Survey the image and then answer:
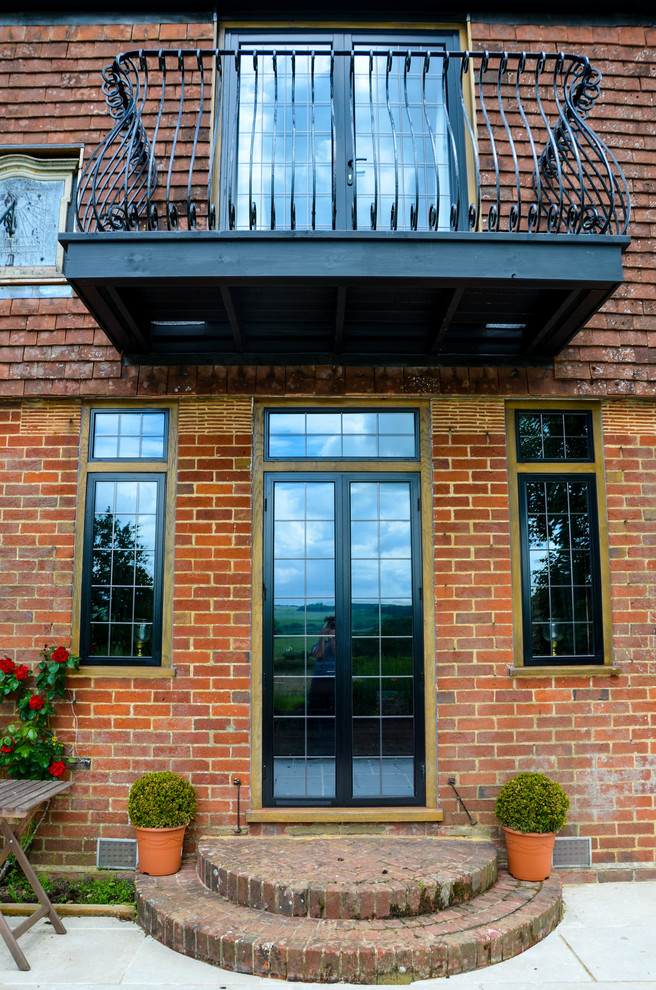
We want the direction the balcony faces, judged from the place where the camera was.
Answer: facing the viewer

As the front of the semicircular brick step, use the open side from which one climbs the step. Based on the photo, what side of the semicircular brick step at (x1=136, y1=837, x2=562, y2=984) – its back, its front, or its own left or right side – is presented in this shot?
front

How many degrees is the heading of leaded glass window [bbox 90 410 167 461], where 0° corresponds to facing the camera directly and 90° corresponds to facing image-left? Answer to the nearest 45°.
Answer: approximately 0°

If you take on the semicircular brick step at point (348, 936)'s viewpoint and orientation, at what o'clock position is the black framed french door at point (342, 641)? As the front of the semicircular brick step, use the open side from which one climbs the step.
The black framed french door is roughly at 6 o'clock from the semicircular brick step.

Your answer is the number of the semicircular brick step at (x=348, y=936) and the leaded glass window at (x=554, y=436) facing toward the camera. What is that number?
2

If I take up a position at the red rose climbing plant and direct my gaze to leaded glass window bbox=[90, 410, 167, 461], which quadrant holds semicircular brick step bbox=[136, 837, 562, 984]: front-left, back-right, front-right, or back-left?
front-right

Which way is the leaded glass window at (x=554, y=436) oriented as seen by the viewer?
toward the camera

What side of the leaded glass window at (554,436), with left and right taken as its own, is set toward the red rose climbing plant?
right

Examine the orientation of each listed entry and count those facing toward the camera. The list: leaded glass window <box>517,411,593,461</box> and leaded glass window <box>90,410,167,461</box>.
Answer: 2
